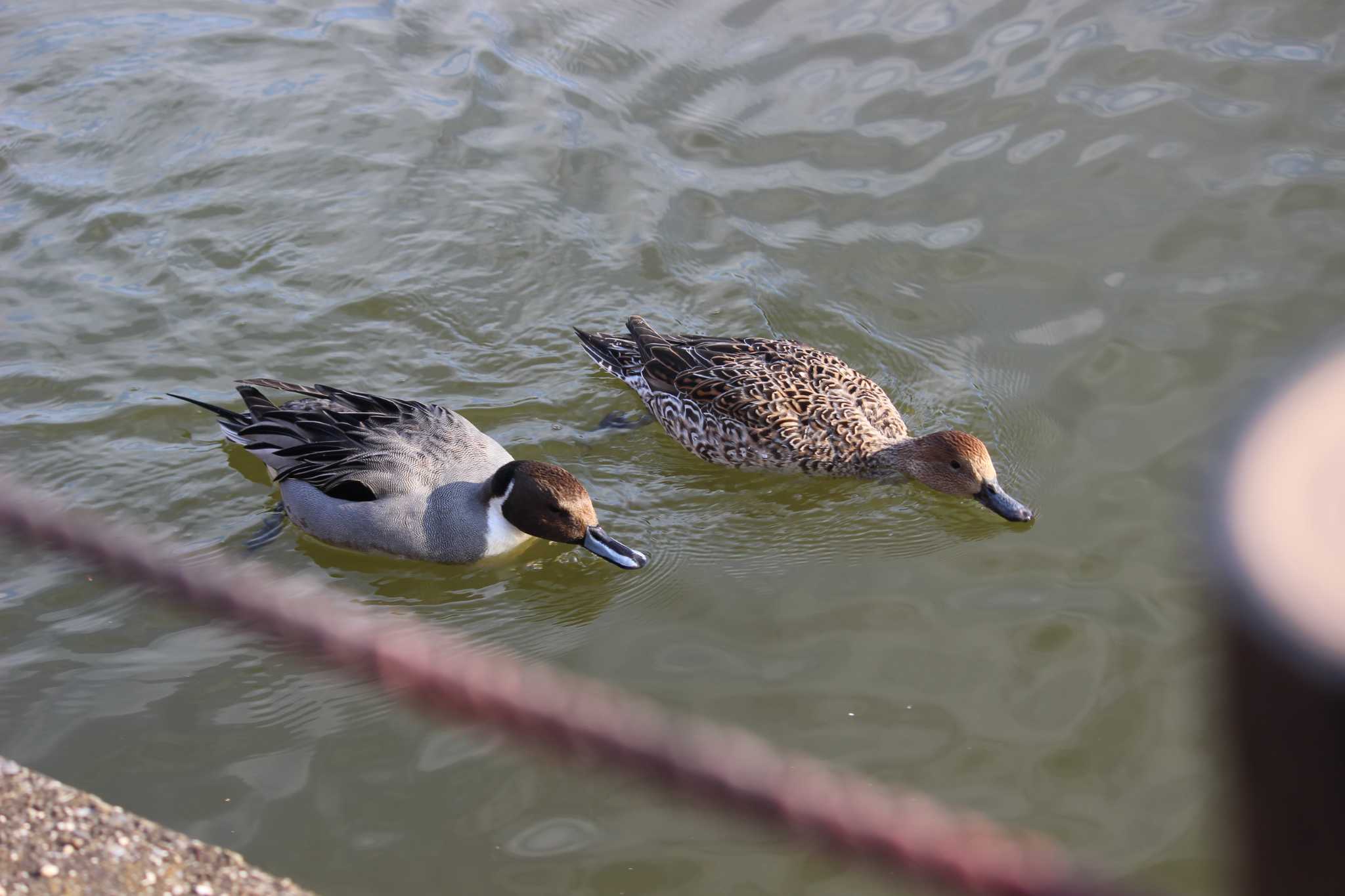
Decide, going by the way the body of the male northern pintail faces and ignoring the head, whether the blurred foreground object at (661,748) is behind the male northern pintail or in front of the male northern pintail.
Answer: in front

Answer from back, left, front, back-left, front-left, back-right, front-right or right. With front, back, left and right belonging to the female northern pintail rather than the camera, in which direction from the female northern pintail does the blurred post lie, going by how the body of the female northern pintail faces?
front-right

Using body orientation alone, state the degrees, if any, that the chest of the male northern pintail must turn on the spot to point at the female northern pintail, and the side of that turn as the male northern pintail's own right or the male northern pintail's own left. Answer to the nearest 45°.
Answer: approximately 45° to the male northern pintail's own left

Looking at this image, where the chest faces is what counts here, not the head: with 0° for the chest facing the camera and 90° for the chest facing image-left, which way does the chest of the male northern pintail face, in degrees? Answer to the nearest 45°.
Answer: approximately 315°

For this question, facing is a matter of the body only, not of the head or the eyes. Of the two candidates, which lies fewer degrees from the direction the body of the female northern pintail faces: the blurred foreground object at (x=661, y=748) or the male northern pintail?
the blurred foreground object

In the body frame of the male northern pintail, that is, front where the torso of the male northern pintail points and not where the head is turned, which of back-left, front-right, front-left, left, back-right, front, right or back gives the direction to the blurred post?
front-right
